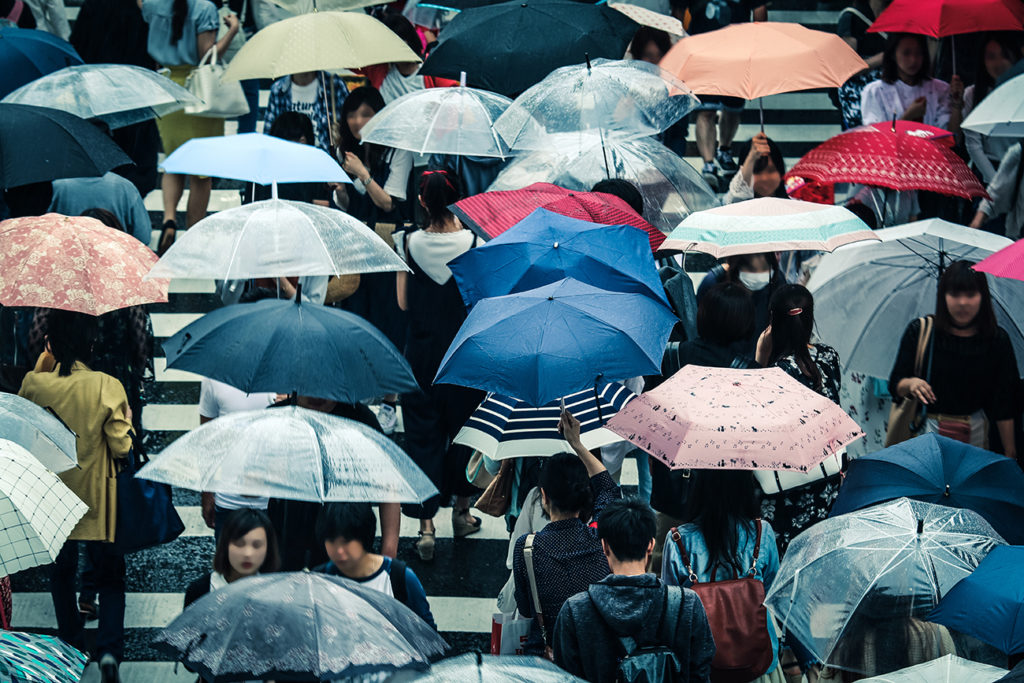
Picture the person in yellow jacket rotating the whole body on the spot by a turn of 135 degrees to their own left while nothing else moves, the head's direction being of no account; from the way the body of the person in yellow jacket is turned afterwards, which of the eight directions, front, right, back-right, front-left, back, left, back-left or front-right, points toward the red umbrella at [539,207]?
back-left

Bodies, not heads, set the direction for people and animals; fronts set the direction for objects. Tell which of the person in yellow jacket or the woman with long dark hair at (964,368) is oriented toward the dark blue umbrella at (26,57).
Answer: the person in yellow jacket

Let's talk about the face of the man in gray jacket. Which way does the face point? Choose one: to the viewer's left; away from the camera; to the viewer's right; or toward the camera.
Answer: away from the camera

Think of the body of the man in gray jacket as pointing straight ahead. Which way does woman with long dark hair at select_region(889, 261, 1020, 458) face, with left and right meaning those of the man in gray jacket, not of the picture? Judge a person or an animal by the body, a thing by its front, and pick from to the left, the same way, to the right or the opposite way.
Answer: the opposite way

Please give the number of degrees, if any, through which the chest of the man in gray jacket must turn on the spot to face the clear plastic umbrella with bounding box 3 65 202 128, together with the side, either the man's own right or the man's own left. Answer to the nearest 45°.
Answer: approximately 45° to the man's own left

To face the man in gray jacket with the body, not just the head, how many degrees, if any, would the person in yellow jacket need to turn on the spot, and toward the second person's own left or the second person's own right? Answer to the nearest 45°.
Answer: approximately 135° to the second person's own right

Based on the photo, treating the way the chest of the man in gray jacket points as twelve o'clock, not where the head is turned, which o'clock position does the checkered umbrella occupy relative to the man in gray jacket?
The checkered umbrella is roughly at 9 o'clock from the man in gray jacket.

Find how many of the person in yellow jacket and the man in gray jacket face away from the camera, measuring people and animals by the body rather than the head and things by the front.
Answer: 2

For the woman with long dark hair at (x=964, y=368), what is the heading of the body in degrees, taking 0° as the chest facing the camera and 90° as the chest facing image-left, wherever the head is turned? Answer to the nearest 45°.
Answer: approximately 0°

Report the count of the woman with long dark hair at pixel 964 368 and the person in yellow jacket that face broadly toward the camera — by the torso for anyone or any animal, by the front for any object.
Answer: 1

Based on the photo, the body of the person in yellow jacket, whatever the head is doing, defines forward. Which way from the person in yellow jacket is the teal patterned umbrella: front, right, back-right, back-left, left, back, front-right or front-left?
back

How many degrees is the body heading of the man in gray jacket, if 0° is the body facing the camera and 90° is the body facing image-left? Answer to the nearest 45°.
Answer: approximately 180°

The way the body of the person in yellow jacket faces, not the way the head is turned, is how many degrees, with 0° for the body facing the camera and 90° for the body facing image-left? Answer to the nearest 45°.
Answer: approximately 180°
